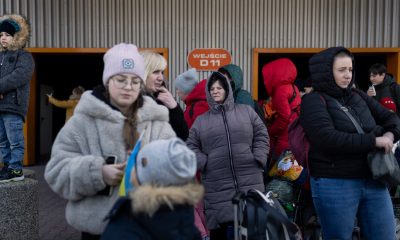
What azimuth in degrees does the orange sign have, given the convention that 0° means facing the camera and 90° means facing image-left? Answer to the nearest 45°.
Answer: approximately 0°

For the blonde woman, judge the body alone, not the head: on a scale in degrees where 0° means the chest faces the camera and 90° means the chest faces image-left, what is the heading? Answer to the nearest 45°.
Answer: approximately 315°

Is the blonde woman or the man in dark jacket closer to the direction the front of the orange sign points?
the blonde woman

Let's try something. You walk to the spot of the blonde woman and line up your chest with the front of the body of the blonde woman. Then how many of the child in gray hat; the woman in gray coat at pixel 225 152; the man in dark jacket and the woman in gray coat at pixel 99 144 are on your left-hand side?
2

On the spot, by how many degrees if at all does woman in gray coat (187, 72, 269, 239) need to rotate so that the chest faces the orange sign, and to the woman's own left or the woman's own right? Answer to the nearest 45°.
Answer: approximately 180°

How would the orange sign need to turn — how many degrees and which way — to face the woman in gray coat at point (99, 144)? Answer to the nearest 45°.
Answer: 0° — it already faces them

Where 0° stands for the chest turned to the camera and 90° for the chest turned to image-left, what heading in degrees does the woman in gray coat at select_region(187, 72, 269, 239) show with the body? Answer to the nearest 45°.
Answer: approximately 0°

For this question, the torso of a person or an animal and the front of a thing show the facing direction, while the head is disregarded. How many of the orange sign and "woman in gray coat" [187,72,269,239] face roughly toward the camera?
2

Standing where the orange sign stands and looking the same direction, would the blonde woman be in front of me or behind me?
in front

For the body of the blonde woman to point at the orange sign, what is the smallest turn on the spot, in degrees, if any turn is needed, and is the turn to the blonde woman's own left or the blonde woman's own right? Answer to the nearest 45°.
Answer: approximately 135° to the blonde woman's own left

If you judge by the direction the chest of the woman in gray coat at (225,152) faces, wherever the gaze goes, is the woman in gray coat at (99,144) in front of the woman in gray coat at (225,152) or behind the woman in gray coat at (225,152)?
in front

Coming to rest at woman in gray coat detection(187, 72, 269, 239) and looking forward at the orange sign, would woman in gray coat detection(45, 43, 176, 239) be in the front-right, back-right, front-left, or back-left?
back-left

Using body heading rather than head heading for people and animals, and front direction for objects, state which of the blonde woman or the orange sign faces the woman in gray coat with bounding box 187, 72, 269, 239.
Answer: the orange sign
